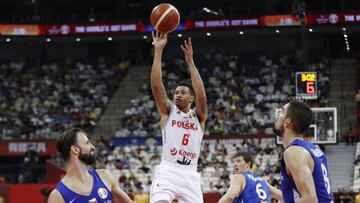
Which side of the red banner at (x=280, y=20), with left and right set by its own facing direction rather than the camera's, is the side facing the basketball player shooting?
front

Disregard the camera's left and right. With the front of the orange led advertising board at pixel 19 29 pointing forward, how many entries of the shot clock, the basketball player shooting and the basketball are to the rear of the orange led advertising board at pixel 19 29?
0

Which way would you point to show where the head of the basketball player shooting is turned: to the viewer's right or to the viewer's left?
to the viewer's left

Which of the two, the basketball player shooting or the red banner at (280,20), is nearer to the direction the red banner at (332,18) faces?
the basketball player shooting

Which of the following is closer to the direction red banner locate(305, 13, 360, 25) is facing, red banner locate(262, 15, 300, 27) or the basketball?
the basketball

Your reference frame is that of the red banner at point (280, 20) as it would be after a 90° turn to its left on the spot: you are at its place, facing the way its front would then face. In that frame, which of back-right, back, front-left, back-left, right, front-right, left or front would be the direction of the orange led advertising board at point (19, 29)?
back

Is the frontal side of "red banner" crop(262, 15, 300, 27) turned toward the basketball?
yes

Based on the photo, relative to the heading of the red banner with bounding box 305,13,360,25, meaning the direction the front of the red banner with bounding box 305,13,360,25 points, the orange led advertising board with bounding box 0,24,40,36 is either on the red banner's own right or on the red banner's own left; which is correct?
on the red banner's own right

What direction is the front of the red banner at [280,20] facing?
toward the camera

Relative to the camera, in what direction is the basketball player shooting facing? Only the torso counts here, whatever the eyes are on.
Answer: toward the camera

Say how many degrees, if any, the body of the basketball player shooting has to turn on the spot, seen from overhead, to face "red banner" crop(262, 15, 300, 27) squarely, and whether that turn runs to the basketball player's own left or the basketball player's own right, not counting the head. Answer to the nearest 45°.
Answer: approximately 180°

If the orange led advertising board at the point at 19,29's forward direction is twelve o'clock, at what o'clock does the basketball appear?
The basketball is roughly at 12 o'clock from the orange led advertising board.

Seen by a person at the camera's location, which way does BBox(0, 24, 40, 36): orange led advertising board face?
facing the viewer

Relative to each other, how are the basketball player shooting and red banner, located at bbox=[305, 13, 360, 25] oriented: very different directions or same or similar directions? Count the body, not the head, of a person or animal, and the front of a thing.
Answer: same or similar directions

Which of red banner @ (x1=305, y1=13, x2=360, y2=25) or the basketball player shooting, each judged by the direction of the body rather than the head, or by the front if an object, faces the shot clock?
the red banner

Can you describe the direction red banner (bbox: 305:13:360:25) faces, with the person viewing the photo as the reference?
facing the viewer
